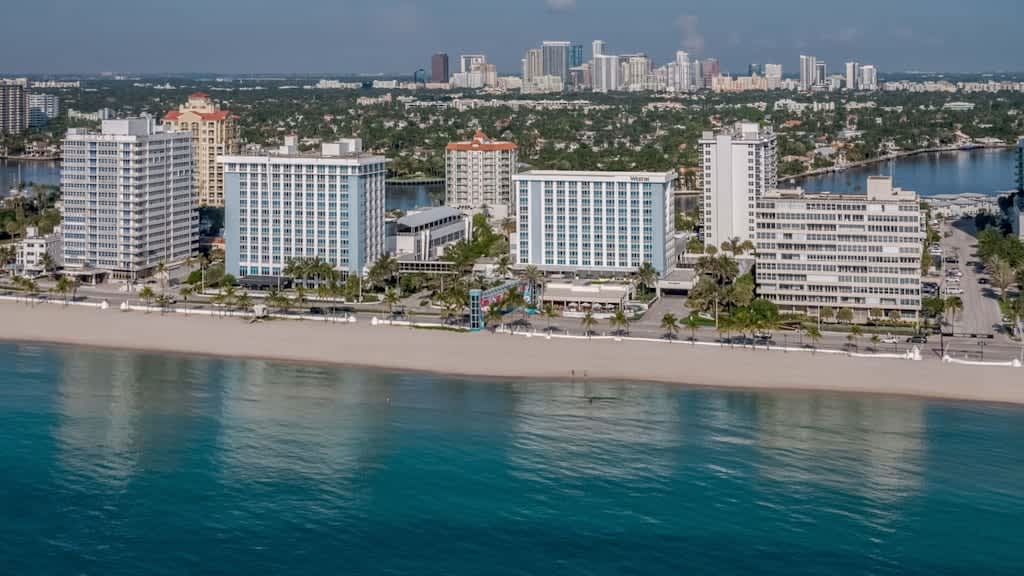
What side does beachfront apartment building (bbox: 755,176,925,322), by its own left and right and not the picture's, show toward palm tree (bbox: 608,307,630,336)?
right

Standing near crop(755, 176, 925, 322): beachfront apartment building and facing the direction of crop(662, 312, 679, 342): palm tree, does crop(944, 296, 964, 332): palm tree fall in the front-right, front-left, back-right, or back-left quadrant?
back-left

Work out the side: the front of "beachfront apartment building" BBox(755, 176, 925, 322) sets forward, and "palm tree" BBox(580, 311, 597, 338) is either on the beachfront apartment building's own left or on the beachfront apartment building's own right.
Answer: on the beachfront apartment building's own right

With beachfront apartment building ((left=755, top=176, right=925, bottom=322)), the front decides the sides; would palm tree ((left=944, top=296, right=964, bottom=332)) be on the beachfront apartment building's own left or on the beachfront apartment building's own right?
on the beachfront apartment building's own left

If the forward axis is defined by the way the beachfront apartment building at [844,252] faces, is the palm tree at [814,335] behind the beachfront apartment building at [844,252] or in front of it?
in front

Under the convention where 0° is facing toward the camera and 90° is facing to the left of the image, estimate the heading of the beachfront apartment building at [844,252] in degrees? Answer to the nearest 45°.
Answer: approximately 0°

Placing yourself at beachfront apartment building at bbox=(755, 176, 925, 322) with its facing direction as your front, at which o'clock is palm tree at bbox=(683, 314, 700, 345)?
The palm tree is roughly at 2 o'clock from the beachfront apartment building.

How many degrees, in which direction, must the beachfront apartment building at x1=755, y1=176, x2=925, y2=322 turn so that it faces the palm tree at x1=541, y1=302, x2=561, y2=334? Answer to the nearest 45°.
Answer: approximately 90° to its right

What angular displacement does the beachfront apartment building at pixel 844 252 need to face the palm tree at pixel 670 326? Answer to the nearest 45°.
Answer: approximately 45° to its right
